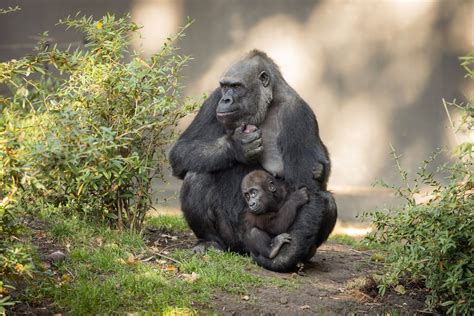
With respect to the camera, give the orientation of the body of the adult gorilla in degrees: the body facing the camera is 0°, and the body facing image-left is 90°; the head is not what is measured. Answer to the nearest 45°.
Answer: approximately 45°

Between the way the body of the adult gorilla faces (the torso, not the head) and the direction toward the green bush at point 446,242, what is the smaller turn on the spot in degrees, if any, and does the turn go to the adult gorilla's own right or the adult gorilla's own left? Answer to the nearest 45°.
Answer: approximately 90° to the adult gorilla's own left

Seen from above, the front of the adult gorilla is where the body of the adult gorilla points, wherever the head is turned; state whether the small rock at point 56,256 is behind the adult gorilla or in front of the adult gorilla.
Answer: in front

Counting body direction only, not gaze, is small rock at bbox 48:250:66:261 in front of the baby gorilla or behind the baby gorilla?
in front

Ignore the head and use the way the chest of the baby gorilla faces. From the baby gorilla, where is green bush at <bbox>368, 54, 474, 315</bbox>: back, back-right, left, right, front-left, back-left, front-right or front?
left

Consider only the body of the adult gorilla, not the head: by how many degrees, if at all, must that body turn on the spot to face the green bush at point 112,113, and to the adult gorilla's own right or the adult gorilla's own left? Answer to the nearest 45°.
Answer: approximately 45° to the adult gorilla's own right

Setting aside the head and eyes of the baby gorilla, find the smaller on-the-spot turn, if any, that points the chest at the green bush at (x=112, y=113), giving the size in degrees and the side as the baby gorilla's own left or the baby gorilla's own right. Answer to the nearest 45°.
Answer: approximately 45° to the baby gorilla's own right
